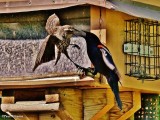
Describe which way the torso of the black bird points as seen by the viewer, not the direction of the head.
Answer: to the viewer's left

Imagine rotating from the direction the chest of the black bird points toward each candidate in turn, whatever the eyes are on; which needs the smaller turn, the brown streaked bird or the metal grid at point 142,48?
the brown streaked bird

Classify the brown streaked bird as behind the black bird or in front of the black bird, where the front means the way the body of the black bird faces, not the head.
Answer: in front

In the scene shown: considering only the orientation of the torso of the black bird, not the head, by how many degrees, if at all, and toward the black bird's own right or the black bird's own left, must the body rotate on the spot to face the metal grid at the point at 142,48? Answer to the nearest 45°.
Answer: approximately 135° to the black bird's own right

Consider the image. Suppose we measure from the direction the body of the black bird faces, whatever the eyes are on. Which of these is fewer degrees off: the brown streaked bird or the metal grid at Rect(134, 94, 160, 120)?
the brown streaked bird
